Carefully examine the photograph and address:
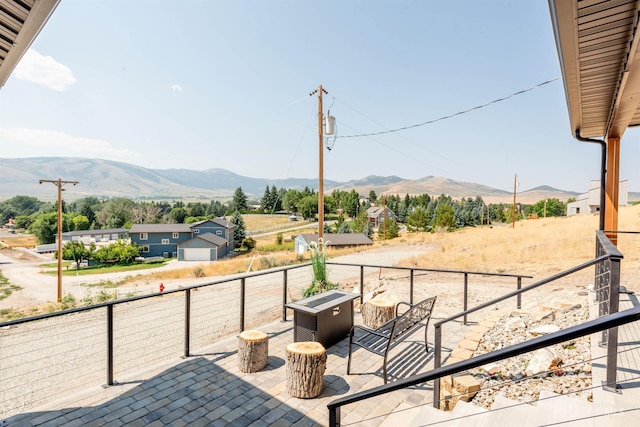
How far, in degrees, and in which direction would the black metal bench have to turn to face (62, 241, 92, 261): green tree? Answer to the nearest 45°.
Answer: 0° — it already faces it

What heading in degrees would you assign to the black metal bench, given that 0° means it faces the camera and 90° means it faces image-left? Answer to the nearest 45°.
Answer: approximately 135°

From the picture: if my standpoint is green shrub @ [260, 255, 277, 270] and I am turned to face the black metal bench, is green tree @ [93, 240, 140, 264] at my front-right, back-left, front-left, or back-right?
back-right

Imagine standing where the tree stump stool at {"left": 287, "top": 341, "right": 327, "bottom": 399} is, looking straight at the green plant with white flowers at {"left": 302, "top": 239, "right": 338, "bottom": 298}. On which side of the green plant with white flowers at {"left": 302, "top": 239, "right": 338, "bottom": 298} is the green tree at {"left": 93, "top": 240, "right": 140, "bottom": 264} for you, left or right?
left

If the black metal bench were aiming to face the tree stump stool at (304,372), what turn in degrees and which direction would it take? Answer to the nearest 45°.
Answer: approximately 90° to its left

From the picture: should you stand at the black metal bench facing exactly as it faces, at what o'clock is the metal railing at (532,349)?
The metal railing is roughly at 7 o'clock from the black metal bench.

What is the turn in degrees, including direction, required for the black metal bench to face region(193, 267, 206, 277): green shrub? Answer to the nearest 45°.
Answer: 0° — it already faces it
